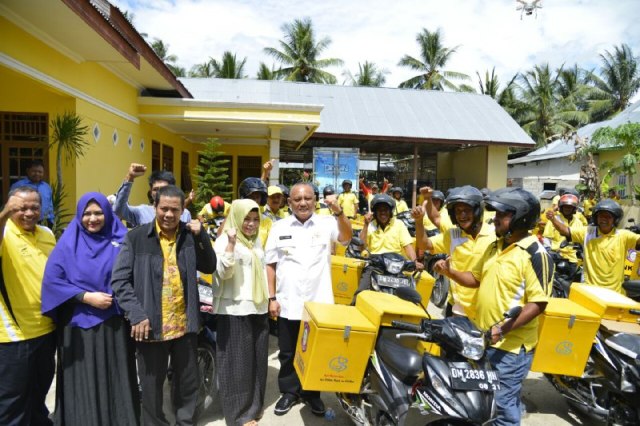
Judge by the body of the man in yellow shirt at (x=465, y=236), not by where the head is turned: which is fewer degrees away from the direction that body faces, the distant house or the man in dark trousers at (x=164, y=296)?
the man in dark trousers

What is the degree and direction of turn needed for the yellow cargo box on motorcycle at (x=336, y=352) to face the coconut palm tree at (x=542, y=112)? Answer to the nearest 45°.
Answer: approximately 135° to its left

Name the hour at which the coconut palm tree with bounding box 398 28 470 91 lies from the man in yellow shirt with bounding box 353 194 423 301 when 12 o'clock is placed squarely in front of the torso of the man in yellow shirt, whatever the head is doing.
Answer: The coconut palm tree is roughly at 6 o'clock from the man in yellow shirt.

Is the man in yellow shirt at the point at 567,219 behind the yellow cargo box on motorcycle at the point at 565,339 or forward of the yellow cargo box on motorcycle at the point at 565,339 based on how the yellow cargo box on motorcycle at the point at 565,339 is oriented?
behind

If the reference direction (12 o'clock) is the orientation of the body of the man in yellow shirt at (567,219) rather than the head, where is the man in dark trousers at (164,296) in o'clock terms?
The man in dark trousers is roughly at 1 o'clock from the man in yellow shirt.
